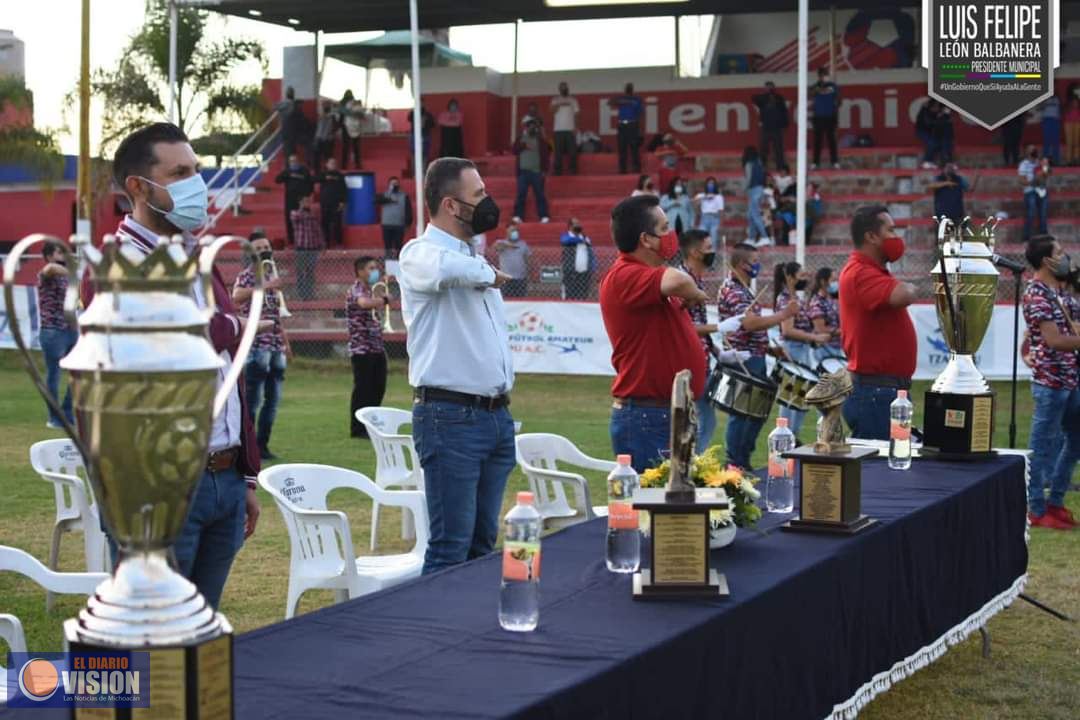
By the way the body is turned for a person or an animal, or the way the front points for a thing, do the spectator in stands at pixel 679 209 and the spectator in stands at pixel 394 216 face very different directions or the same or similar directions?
same or similar directions

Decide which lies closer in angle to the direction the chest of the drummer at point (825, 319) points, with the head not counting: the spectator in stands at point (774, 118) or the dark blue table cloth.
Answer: the dark blue table cloth

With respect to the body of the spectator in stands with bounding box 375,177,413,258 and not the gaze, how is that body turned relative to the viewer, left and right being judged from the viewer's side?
facing the viewer

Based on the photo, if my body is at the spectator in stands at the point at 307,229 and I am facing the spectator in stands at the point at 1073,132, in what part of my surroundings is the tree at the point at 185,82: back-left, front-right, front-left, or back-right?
back-left

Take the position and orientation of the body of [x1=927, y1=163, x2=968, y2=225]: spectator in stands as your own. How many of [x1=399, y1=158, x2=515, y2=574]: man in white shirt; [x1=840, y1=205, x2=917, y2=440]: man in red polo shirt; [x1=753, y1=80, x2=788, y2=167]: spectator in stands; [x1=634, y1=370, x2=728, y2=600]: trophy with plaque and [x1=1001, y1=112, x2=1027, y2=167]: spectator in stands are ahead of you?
3

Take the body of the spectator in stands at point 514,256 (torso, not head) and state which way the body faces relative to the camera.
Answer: toward the camera

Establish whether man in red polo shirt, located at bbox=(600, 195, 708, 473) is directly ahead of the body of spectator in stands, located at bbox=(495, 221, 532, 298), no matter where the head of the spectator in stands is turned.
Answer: yes

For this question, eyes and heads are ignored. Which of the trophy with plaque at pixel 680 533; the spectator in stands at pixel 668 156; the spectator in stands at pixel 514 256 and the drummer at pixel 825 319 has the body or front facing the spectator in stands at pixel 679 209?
the spectator in stands at pixel 668 156

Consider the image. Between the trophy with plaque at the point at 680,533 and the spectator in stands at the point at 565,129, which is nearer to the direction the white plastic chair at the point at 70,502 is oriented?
the trophy with plaque

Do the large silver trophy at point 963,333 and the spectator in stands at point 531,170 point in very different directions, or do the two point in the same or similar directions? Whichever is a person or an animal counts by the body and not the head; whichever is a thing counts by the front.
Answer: same or similar directions

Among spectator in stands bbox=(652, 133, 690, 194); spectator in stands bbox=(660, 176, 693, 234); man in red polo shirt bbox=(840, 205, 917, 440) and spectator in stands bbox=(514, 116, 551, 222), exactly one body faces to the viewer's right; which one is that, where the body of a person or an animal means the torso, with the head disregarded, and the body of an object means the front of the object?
the man in red polo shirt

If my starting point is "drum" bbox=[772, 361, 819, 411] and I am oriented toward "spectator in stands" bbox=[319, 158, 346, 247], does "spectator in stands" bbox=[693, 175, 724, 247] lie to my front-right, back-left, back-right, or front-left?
front-right

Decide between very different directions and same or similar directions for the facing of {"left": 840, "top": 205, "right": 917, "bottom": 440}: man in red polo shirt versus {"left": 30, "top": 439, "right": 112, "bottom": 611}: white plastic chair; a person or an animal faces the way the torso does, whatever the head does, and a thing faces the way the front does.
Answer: same or similar directions

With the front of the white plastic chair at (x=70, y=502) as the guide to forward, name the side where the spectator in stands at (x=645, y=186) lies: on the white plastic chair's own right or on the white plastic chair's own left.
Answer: on the white plastic chair's own left

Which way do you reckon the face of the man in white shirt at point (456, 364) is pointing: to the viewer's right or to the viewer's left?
to the viewer's right

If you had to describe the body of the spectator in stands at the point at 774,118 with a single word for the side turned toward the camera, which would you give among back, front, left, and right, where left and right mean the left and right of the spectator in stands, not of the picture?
front

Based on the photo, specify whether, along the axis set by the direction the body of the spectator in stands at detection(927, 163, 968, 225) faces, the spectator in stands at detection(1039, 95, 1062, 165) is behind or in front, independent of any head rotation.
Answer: behind
